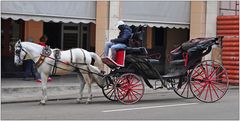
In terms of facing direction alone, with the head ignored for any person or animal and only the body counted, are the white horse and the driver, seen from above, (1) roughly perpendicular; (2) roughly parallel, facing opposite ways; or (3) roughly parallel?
roughly parallel

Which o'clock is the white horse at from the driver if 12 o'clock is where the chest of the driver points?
The white horse is roughly at 12 o'clock from the driver.

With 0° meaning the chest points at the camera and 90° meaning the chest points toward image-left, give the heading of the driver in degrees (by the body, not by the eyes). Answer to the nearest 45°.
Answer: approximately 90°

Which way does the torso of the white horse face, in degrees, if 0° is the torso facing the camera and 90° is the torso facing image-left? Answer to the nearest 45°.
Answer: approximately 90°

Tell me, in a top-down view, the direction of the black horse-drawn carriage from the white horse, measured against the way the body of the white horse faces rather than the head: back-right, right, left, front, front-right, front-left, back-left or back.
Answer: back

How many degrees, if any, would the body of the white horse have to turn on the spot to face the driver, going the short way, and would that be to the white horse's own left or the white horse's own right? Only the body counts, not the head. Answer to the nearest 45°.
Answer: approximately 180°

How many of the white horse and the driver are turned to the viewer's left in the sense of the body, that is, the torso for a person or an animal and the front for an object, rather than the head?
2
